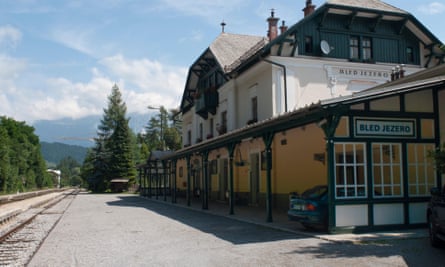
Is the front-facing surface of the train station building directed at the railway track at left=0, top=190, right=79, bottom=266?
yes

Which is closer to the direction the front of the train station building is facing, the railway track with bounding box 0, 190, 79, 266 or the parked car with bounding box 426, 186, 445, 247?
the railway track

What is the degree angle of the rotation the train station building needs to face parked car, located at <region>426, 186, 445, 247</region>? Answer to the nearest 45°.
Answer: approximately 45° to its left

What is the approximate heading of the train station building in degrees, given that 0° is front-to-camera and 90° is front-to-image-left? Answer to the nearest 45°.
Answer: approximately 45°
